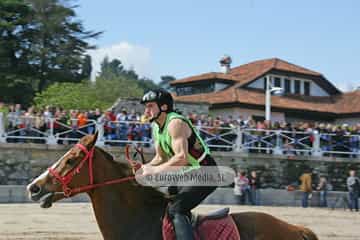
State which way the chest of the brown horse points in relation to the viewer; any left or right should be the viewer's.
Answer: facing to the left of the viewer

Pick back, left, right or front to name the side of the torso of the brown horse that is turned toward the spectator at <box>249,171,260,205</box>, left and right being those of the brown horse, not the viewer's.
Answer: right

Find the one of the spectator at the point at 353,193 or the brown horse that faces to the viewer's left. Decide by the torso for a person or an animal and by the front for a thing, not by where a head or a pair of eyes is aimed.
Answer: the brown horse

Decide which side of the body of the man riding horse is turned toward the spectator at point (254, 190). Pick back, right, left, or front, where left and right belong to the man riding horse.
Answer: right

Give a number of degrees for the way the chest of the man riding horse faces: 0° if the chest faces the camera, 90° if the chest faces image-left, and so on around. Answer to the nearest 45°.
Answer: approximately 90°

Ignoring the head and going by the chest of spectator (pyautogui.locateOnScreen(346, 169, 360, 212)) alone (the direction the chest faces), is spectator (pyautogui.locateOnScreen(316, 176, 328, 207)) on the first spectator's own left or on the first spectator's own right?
on the first spectator's own right

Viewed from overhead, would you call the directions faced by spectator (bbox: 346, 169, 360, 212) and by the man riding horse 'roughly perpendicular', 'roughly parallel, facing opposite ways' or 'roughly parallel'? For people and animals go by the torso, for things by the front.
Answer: roughly perpendicular

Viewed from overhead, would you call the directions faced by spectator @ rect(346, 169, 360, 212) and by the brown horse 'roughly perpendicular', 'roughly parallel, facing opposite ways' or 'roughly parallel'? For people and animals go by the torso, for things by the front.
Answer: roughly perpendicular

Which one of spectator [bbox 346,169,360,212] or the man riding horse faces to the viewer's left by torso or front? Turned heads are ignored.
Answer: the man riding horse

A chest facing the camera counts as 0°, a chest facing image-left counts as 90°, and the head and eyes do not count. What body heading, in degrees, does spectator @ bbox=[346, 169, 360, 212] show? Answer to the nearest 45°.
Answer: approximately 0°

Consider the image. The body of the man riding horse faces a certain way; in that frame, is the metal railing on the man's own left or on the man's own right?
on the man's own right

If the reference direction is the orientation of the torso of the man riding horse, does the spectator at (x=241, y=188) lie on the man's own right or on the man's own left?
on the man's own right

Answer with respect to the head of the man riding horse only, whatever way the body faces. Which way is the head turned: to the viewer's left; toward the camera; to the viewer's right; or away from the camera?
to the viewer's left

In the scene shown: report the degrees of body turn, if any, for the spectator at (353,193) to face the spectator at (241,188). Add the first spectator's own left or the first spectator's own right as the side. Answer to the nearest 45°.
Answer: approximately 45° to the first spectator's own right
